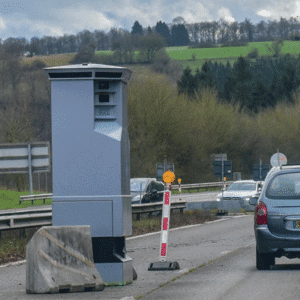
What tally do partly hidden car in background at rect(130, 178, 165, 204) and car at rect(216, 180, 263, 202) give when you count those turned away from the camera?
0

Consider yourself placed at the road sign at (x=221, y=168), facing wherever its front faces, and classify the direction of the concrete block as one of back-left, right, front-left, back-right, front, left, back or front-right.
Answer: back

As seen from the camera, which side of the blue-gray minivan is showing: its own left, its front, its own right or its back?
back

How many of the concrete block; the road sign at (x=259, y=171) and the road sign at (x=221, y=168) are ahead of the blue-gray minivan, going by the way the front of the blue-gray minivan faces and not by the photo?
2

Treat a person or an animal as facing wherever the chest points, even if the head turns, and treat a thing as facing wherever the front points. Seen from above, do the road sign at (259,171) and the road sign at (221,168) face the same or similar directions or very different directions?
same or similar directions

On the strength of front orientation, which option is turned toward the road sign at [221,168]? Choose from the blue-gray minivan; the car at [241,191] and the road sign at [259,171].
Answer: the blue-gray minivan

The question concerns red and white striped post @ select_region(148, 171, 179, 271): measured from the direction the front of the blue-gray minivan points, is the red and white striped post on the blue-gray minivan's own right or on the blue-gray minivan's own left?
on the blue-gray minivan's own left

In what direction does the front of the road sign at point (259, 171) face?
away from the camera

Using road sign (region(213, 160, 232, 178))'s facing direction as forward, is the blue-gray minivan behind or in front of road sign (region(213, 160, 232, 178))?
behind

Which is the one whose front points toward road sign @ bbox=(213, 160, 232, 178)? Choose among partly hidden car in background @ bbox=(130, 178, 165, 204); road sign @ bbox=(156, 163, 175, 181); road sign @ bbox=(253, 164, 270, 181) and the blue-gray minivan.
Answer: the blue-gray minivan

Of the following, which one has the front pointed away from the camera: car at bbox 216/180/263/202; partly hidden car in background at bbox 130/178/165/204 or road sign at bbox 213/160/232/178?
the road sign

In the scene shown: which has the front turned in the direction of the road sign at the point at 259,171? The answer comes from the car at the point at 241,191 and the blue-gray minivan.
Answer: the blue-gray minivan
